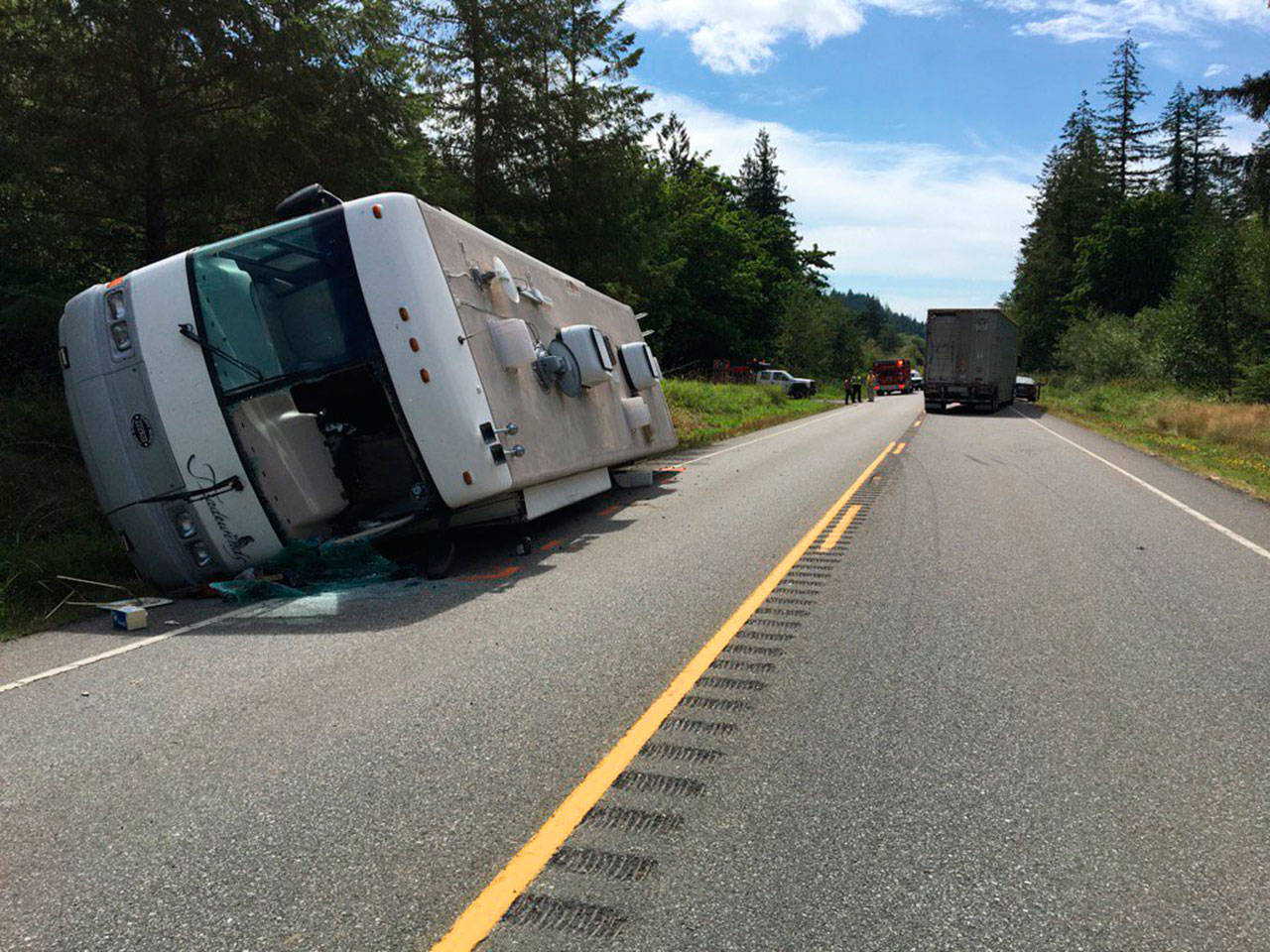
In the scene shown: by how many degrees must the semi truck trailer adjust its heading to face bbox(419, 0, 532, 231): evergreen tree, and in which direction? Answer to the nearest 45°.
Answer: approximately 135° to its left

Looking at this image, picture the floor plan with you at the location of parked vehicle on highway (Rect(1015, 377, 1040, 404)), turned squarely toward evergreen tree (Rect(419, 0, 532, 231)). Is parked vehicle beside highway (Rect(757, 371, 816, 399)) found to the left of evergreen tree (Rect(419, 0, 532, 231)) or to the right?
right

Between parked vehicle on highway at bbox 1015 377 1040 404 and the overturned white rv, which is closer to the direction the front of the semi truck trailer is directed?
the parked vehicle on highway

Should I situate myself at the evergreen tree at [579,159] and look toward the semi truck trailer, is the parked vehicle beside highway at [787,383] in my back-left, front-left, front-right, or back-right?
front-left

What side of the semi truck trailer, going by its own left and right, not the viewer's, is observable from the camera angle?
back

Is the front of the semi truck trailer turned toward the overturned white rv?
no

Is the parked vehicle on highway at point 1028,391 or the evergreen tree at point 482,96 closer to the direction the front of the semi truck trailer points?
the parked vehicle on highway

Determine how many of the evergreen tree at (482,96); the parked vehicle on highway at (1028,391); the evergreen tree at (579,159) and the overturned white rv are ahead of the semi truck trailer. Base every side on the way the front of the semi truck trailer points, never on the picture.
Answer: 1

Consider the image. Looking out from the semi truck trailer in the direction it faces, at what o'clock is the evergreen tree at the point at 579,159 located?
The evergreen tree is roughly at 7 o'clock from the semi truck trailer.

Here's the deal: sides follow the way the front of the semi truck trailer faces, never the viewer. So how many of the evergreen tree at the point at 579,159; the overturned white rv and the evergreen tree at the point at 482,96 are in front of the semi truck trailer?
0

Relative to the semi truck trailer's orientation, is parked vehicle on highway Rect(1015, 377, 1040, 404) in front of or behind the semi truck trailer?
in front

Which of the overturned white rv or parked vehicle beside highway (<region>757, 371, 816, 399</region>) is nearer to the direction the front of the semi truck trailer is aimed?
the parked vehicle beside highway

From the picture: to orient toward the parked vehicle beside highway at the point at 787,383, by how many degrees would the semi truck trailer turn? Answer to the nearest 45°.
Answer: approximately 45° to its left
